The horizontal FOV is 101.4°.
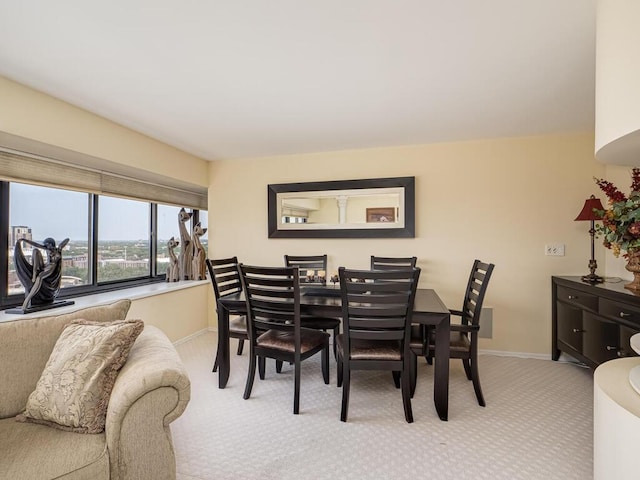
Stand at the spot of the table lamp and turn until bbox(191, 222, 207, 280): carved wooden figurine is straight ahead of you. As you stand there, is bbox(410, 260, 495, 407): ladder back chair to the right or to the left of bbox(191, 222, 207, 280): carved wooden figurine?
left

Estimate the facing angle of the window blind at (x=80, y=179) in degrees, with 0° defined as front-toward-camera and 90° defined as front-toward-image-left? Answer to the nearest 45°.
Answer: approximately 315°

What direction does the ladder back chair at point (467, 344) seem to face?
to the viewer's left

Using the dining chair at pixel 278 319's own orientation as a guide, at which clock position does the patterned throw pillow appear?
The patterned throw pillow is roughly at 6 o'clock from the dining chair.

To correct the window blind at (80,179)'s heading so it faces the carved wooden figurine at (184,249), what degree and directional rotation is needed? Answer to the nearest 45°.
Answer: approximately 90° to its left

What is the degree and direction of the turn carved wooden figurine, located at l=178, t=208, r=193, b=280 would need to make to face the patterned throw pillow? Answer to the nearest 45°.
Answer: approximately 45° to its right

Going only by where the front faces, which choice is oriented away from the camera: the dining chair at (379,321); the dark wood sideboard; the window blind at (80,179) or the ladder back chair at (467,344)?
the dining chair

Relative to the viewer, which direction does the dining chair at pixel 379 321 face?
away from the camera

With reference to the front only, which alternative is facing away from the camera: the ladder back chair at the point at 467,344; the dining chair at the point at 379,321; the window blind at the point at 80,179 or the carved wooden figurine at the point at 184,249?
the dining chair

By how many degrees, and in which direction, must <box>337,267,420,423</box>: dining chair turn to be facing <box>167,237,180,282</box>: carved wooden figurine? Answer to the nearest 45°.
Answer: approximately 45° to its left

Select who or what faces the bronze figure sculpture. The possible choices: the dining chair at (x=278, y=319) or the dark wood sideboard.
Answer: the dark wood sideboard

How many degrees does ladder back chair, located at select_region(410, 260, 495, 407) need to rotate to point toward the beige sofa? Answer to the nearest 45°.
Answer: approximately 45° to its left

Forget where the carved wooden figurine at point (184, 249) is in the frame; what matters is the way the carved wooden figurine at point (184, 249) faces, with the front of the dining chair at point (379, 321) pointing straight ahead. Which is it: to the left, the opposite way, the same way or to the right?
to the right
